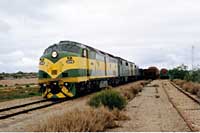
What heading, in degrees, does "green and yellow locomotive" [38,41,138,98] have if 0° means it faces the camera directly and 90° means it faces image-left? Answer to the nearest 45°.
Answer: approximately 45°

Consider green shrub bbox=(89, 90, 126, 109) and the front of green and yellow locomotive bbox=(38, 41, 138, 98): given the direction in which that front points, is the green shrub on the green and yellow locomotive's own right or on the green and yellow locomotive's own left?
on the green and yellow locomotive's own left
